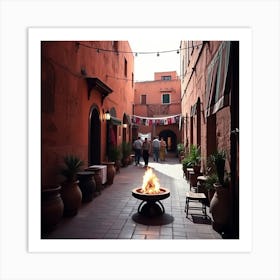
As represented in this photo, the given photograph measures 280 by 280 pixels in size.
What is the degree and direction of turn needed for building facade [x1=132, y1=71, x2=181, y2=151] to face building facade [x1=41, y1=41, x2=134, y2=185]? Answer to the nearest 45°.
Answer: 0° — it already faces it

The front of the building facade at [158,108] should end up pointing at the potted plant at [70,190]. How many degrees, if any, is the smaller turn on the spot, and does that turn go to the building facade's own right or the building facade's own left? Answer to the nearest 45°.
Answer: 0° — it already faces it

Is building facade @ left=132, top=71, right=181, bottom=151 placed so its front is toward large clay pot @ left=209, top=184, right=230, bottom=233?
yes

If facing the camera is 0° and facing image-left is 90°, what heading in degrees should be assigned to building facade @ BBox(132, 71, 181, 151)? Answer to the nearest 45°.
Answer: approximately 0°

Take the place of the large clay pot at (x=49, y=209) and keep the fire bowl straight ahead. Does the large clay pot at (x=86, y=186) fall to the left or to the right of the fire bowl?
left

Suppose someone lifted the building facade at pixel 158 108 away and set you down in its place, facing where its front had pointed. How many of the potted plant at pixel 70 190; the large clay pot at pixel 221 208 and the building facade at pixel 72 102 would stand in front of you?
3

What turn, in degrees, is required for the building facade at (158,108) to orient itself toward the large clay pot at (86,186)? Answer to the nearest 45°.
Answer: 0° — it already faces it

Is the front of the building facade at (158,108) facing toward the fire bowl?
yes
